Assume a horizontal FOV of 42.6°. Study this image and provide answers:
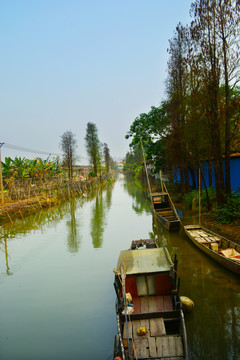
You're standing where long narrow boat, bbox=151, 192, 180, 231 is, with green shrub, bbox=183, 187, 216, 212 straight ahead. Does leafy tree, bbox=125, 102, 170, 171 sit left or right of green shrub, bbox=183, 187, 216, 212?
left

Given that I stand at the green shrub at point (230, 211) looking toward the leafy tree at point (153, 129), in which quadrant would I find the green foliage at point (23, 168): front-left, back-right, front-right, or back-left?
front-left
